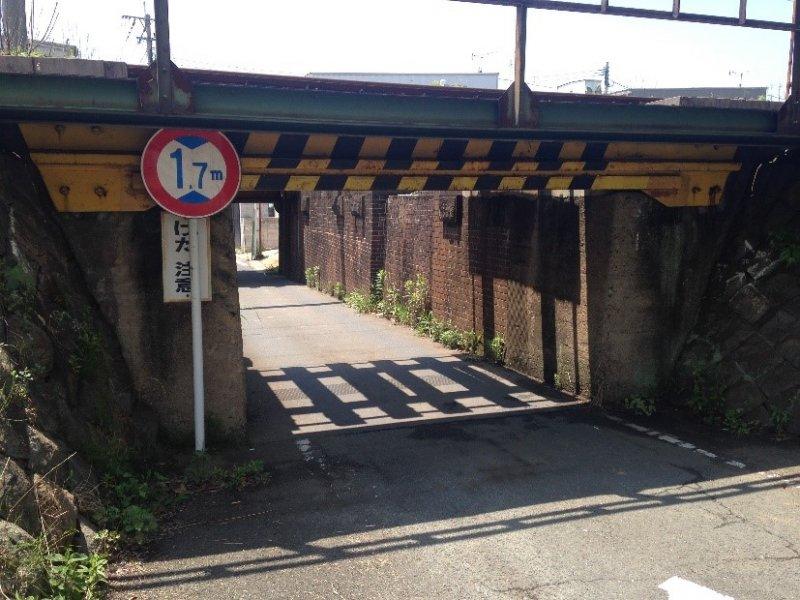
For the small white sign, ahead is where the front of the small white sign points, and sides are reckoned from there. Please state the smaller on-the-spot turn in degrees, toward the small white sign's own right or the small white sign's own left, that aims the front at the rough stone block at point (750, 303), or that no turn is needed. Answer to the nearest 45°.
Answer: approximately 90° to the small white sign's own left

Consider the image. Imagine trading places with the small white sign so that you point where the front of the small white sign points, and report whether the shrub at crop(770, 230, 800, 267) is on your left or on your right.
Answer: on your left

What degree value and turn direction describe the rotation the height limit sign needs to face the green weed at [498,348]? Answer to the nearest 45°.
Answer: approximately 135° to its left

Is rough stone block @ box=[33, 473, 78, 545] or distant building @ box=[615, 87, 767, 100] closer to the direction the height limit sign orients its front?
the rough stone block

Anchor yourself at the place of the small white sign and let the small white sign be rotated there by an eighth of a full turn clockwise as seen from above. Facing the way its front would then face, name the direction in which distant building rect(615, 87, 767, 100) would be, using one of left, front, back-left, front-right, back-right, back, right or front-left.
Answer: back

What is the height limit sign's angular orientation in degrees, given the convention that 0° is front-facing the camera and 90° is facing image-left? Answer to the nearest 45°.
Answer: approximately 0°

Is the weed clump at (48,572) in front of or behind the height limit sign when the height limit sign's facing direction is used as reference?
in front

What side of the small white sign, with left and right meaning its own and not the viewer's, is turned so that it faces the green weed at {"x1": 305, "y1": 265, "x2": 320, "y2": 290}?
back

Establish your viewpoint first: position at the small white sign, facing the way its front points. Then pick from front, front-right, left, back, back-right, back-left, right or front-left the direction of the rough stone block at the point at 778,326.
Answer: left

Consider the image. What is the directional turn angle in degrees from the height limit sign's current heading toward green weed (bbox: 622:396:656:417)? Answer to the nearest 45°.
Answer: approximately 90° to its left

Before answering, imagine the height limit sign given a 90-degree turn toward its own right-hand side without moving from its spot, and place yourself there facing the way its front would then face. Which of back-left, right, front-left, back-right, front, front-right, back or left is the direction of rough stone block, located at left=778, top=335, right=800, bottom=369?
back

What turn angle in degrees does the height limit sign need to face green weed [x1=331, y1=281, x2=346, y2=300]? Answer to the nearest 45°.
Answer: approximately 180°
